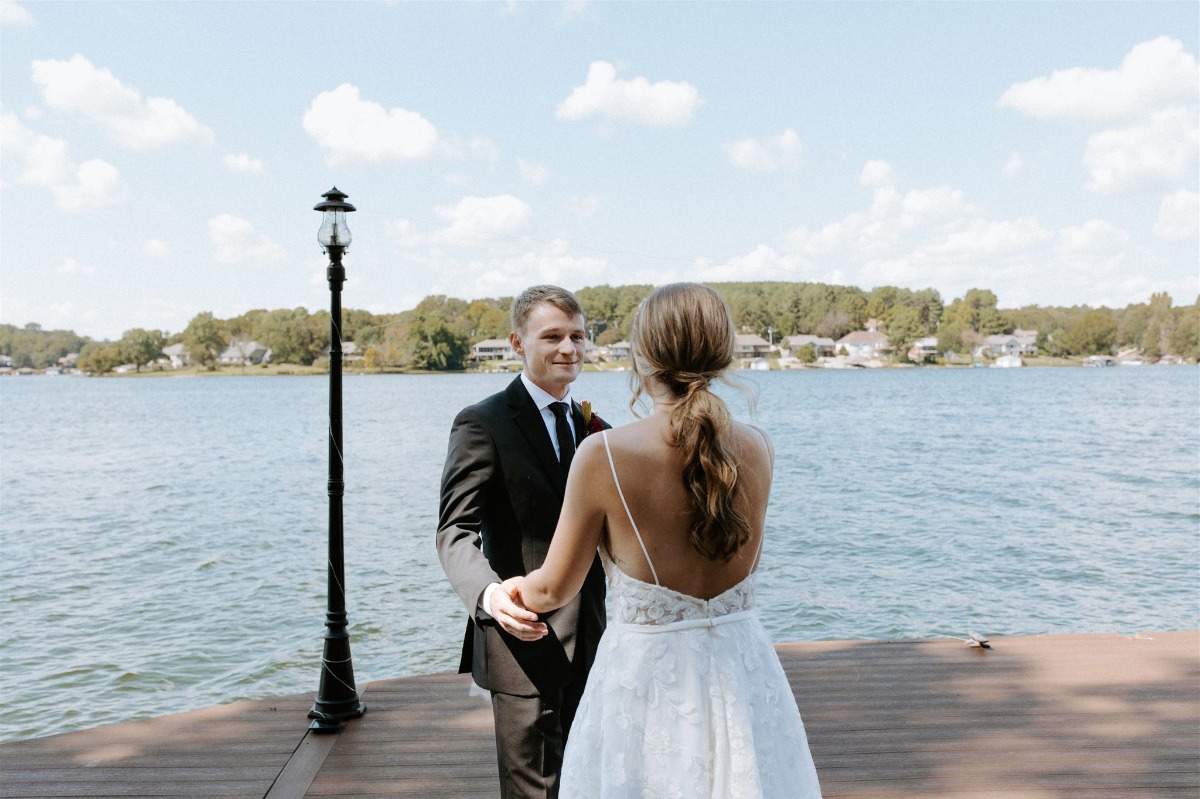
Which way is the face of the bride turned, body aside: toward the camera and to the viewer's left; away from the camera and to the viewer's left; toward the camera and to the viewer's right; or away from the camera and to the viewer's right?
away from the camera and to the viewer's left

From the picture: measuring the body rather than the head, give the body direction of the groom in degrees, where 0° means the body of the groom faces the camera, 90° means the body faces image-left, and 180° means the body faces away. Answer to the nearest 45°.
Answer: approximately 315°

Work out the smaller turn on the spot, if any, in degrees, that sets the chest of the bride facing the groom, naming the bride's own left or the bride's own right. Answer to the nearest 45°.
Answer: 0° — they already face them

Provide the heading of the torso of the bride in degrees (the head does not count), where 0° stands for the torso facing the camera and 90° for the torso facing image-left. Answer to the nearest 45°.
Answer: approximately 135°

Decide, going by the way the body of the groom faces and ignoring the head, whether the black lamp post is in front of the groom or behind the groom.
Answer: behind

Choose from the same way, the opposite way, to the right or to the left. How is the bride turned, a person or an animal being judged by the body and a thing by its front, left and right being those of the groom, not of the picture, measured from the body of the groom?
the opposite way

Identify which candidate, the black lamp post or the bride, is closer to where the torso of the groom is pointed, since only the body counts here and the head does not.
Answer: the bride
